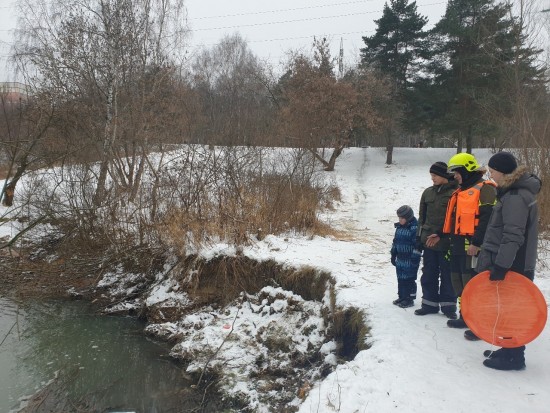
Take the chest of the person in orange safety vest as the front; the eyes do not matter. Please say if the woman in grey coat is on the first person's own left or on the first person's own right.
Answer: on the first person's own left

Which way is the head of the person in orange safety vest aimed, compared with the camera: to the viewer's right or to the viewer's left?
to the viewer's left

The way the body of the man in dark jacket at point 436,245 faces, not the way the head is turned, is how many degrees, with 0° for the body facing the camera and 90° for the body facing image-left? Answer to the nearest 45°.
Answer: approximately 45°

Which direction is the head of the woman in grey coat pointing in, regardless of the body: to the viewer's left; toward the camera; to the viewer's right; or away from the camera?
to the viewer's left

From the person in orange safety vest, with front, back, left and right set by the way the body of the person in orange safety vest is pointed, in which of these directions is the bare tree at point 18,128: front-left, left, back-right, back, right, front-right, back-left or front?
front-right

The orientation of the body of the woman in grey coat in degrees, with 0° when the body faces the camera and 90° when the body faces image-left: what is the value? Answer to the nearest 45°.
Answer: approximately 90°

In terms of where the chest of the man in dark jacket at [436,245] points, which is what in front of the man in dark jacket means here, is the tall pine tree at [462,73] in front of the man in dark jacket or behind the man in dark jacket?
behind

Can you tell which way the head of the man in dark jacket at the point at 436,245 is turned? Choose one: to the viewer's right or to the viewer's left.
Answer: to the viewer's left

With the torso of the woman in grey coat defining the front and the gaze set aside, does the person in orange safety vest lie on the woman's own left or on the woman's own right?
on the woman's own right

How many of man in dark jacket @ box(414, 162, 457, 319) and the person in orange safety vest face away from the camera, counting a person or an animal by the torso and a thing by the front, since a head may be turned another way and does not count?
0

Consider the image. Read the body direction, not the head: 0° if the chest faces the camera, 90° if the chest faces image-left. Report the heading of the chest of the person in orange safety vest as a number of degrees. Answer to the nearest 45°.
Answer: approximately 45°
